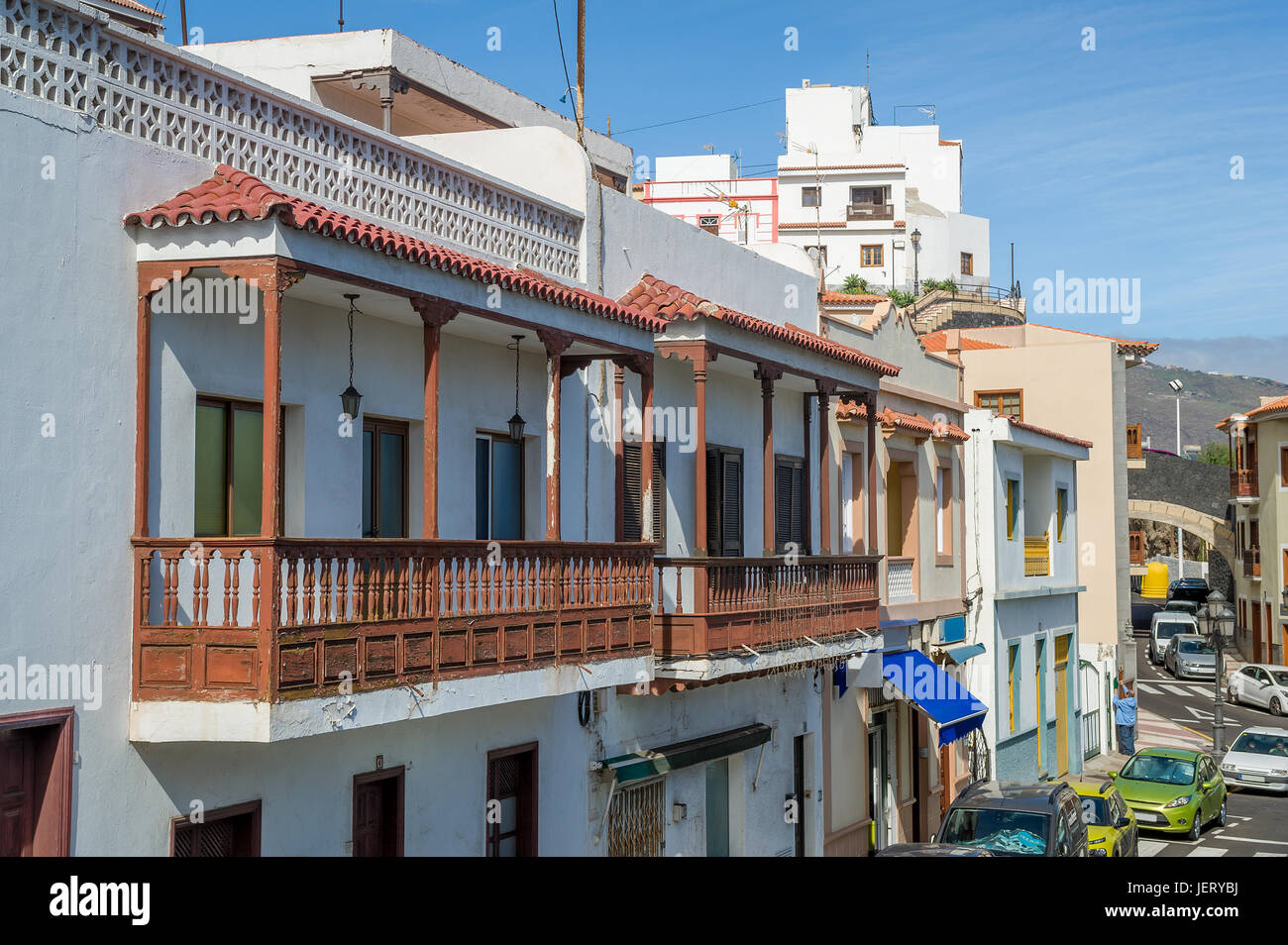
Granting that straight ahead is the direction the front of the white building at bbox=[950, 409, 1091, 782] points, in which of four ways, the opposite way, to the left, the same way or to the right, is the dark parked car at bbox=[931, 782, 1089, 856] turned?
to the right

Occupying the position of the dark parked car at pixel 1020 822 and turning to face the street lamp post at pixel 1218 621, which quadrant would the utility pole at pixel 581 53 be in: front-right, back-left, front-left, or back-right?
back-left

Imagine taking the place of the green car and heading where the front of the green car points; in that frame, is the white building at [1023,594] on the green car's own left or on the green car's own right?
on the green car's own right

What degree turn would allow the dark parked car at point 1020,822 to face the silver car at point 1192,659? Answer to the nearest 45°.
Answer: approximately 135° to its right

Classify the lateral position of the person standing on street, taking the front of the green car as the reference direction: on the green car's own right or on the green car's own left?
on the green car's own right

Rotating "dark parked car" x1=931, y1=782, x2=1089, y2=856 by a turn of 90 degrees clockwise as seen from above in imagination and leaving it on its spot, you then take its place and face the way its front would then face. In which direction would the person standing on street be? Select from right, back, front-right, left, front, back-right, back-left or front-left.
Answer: front-right

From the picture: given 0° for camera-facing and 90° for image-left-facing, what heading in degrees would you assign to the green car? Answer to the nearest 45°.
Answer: approximately 45°

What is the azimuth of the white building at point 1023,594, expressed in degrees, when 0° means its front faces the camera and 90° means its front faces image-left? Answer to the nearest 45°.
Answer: approximately 315°

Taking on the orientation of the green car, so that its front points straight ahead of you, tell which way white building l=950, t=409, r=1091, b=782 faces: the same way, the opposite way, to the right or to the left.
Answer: to the left

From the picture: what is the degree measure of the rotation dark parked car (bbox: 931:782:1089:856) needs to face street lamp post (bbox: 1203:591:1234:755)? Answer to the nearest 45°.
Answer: approximately 135° to its right

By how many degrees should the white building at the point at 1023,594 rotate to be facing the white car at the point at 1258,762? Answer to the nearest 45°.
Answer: approximately 45° to its left
